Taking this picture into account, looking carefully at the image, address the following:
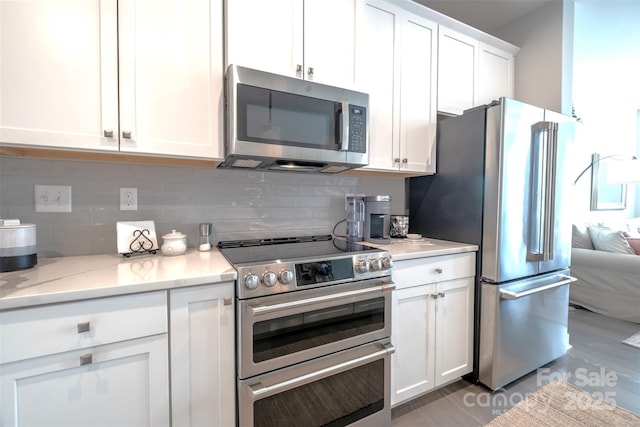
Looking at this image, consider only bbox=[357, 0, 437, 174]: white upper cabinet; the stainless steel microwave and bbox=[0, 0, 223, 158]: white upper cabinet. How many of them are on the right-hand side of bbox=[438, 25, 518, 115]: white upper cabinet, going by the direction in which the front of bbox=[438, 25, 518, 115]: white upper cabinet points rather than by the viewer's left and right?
3

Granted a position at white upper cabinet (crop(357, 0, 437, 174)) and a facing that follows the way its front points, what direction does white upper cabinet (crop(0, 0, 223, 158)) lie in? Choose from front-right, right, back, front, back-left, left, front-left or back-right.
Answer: right

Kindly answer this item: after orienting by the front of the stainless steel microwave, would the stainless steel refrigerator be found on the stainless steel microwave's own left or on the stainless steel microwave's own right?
on the stainless steel microwave's own left

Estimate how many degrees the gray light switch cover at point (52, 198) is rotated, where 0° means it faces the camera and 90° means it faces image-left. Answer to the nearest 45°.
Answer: approximately 0°

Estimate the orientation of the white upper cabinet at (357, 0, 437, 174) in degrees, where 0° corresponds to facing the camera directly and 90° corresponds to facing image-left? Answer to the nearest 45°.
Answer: approximately 315°

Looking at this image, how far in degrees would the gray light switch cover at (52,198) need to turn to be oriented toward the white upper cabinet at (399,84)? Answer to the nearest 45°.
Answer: approximately 45° to its left

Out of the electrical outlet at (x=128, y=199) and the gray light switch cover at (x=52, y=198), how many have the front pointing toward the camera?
2

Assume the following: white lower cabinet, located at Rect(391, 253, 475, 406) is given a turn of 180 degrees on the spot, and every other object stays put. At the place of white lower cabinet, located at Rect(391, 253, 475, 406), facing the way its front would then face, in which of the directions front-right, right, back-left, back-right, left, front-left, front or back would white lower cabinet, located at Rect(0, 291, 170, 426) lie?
left

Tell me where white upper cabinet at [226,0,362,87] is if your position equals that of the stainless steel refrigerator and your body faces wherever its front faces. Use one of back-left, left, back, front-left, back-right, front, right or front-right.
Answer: right

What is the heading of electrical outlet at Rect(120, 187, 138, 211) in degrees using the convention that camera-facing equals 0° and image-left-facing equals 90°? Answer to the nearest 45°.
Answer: approximately 0°

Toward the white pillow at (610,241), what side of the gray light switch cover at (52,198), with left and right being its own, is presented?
left

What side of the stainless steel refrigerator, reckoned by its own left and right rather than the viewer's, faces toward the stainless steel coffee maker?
right

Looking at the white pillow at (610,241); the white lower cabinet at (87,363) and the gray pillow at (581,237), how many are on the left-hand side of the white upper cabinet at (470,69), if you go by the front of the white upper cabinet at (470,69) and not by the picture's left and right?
2

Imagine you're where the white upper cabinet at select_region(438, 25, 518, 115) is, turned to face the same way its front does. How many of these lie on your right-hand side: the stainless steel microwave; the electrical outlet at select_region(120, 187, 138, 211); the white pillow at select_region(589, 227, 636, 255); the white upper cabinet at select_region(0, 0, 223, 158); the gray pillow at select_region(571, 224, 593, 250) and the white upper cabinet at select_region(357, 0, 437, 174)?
4

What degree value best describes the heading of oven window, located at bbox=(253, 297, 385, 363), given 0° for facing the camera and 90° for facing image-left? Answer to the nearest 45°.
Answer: approximately 315°
